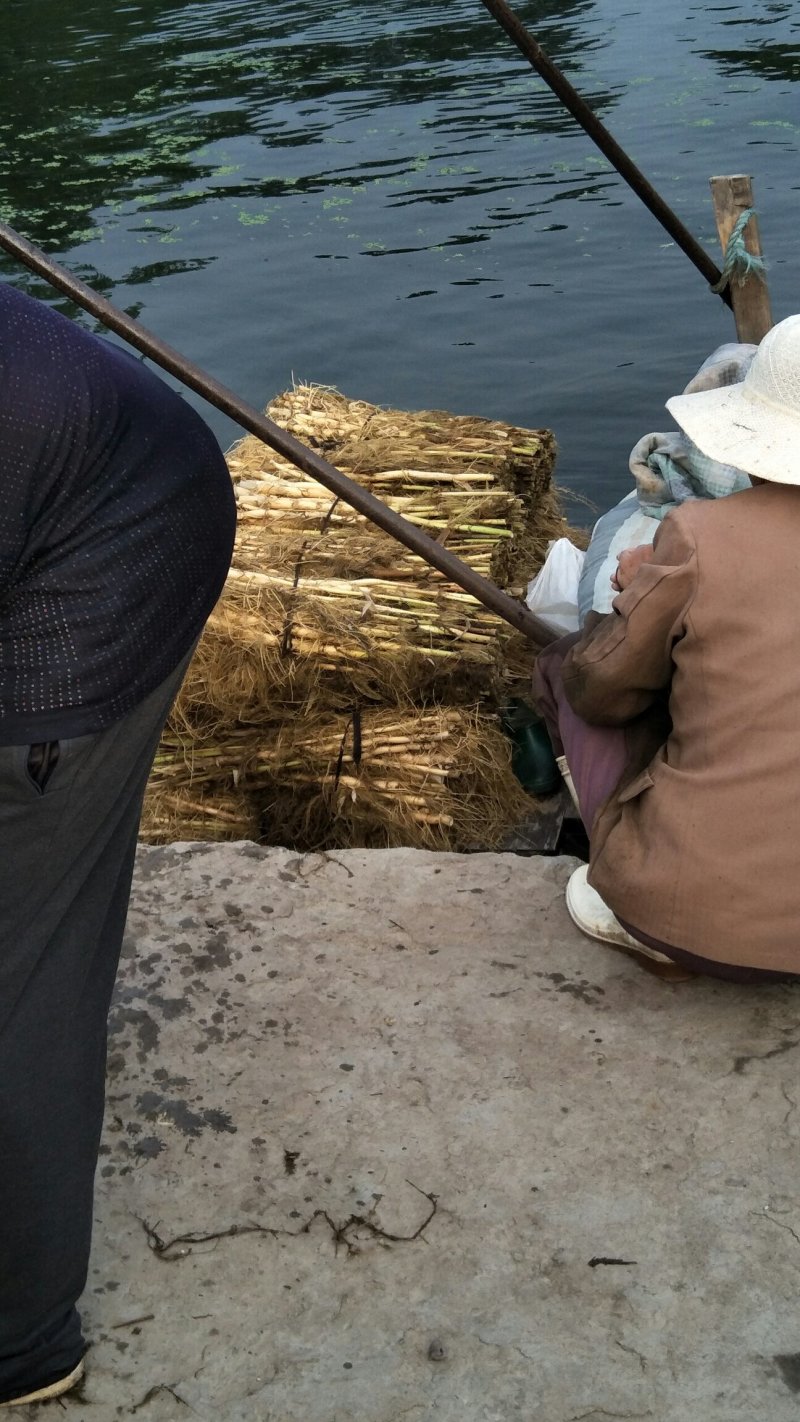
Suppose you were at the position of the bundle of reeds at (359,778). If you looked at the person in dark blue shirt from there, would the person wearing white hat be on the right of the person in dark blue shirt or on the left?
left

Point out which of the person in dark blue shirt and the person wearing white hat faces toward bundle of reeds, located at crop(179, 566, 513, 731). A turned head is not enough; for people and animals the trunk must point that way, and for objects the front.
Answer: the person wearing white hat

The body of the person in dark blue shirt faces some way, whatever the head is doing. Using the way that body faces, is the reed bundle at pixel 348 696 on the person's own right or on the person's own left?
on the person's own right

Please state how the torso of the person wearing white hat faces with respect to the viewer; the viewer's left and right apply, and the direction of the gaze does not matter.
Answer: facing away from the viewer and to the left of the viewer

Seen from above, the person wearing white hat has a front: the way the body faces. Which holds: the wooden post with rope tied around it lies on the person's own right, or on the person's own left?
on the person's own right

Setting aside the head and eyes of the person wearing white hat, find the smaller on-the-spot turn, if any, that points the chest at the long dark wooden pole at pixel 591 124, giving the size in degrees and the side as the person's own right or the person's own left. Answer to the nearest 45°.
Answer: approximately 45° to the person's own right

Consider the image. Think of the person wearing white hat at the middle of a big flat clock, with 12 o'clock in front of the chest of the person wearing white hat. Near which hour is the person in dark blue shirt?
The person in dark blue shirt is roughly at 9 o'clock from the person wearing white hat.
